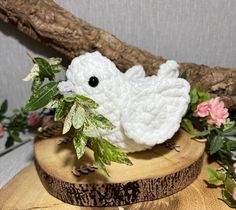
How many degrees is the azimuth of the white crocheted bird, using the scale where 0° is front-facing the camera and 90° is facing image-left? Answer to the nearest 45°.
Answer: approximately 90°
